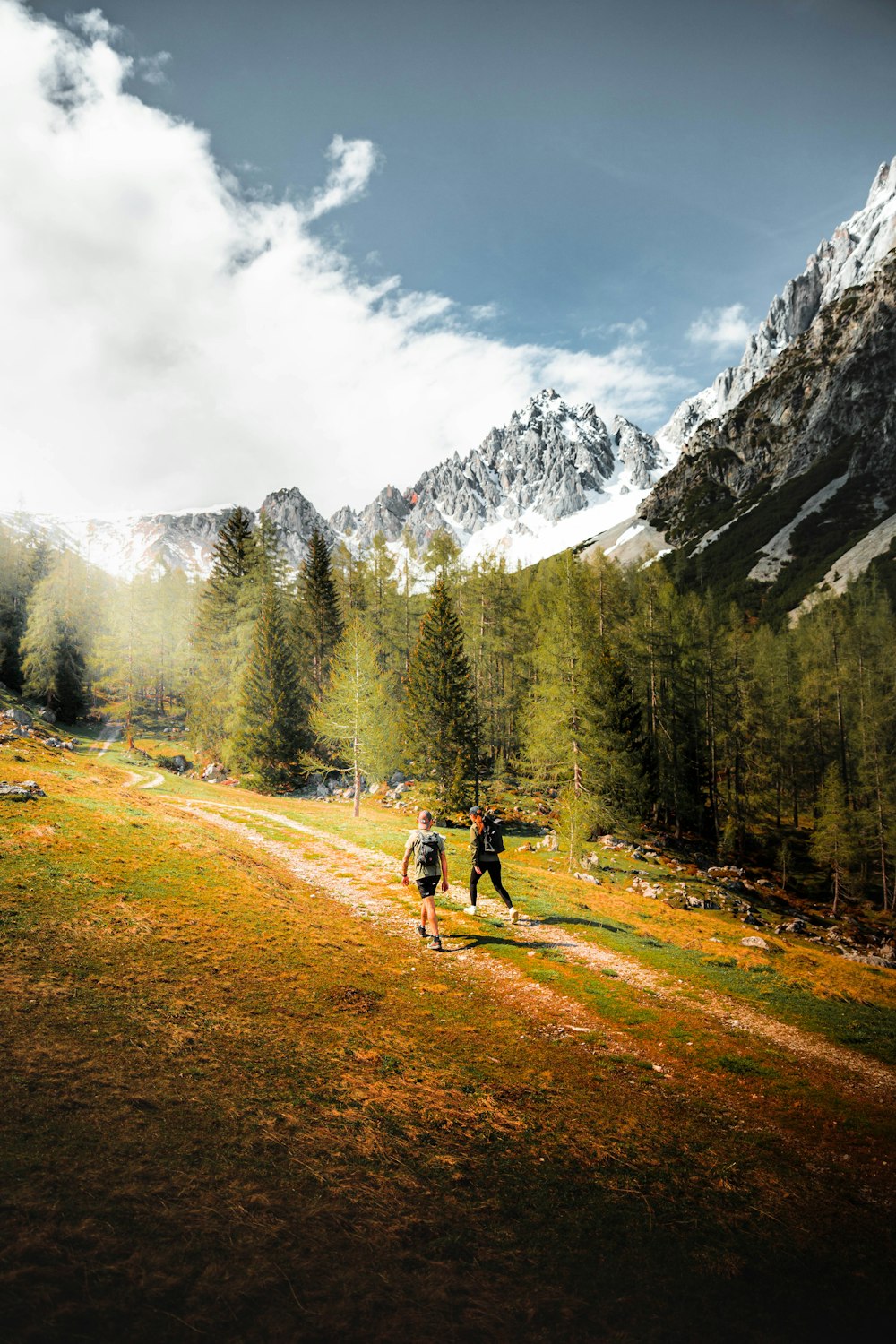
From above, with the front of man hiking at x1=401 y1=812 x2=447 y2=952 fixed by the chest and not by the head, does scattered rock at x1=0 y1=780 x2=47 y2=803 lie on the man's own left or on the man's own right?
on the man's own left

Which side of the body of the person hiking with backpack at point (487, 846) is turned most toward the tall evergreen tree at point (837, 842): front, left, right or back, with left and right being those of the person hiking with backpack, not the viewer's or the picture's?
right

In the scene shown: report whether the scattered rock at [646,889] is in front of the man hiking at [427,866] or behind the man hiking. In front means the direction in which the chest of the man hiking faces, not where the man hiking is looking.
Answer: in front

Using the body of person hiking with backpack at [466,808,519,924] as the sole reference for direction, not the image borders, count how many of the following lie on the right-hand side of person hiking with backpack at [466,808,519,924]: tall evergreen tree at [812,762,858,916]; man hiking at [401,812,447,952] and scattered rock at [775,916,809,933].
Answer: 2

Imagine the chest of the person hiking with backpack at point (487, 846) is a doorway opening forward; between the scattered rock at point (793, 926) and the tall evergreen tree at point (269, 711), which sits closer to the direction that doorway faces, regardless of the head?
the tall evergreen tree

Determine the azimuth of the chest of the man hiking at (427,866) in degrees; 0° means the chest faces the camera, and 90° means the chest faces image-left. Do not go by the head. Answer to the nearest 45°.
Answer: approximately 180°

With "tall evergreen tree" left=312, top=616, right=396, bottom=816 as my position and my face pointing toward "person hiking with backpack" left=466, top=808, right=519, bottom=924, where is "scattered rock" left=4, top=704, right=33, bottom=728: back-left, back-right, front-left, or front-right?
back-right

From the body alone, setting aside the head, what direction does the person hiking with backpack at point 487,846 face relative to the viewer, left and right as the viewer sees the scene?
facing away from the viewer and to the left of the viewer

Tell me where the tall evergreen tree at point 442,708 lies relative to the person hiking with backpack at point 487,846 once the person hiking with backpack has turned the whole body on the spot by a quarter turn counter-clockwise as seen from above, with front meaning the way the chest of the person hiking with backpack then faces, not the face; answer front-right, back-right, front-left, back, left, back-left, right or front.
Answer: back-right

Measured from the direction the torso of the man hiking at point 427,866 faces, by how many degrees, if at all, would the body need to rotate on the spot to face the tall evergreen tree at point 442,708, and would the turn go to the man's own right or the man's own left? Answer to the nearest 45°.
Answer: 0° — they already face it

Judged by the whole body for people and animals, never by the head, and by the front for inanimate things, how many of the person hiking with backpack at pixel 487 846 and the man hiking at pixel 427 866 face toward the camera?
0

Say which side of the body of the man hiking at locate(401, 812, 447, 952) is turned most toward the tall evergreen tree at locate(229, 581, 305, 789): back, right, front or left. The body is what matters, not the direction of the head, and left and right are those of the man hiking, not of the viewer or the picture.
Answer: front

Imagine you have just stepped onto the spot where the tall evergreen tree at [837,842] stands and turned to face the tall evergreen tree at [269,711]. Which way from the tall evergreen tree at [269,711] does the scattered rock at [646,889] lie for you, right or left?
left

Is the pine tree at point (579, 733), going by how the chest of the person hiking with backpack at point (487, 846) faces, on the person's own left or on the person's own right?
on the person's own right
